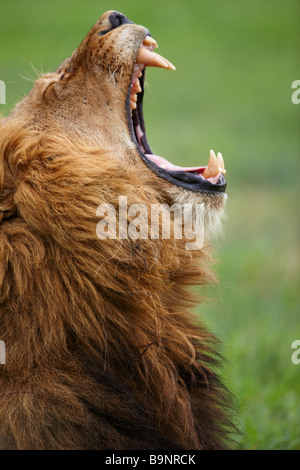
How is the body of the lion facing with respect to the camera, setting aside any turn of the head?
to the viewer's right
